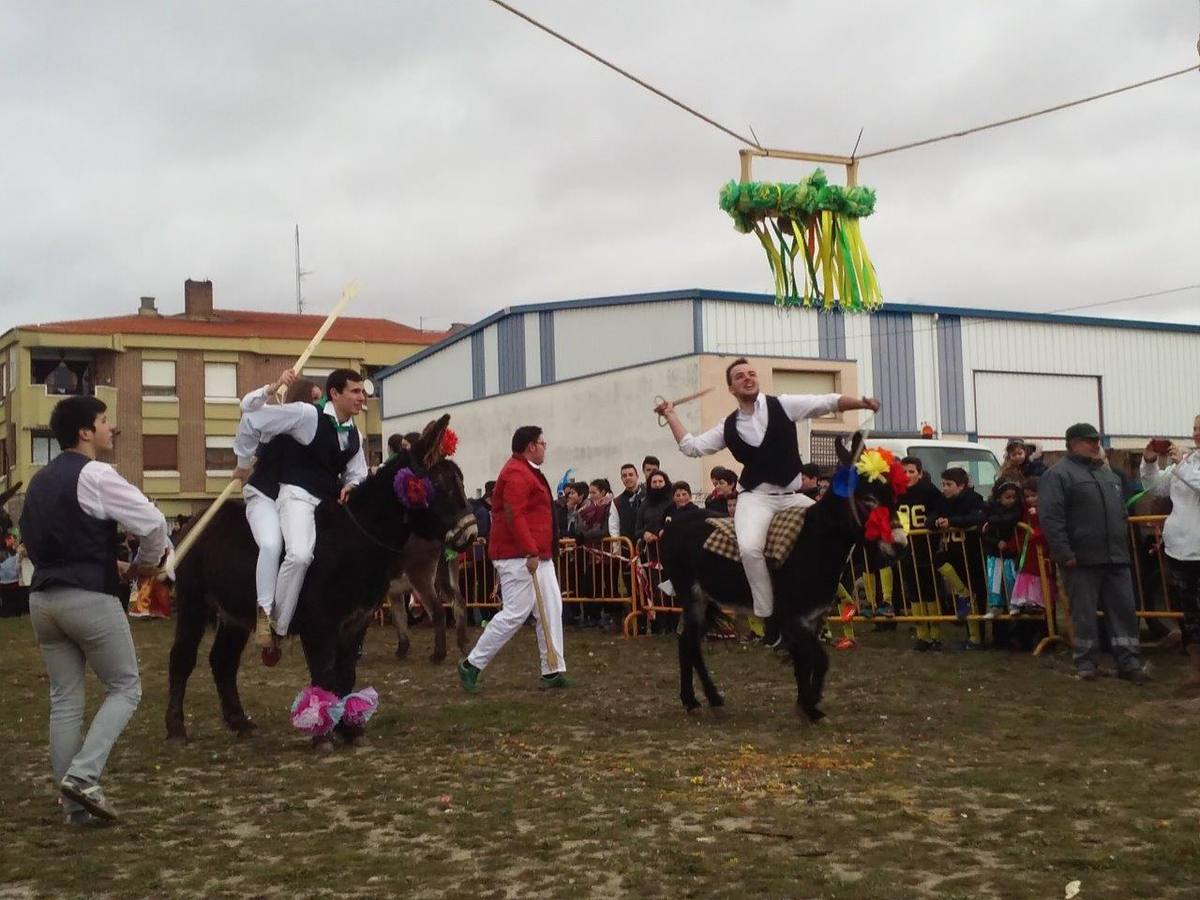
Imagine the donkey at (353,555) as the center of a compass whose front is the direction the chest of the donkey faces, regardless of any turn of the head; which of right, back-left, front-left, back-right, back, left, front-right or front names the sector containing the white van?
front-left

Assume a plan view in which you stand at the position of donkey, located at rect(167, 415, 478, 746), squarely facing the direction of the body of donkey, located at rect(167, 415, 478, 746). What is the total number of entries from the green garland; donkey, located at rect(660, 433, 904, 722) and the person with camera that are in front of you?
3

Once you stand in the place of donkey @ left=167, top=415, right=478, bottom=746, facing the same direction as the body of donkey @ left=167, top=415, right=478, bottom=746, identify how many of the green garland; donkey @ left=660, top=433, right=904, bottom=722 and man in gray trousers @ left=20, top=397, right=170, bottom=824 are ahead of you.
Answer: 2

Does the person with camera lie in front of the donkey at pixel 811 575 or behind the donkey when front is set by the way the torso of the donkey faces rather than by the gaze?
in front

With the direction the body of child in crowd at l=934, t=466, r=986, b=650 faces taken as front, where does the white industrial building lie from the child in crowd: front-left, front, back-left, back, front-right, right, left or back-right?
back-right

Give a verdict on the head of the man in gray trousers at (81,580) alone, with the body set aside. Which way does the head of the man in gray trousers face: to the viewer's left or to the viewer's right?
to the viewer's right

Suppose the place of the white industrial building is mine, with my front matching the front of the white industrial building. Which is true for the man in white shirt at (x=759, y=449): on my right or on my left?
on my right

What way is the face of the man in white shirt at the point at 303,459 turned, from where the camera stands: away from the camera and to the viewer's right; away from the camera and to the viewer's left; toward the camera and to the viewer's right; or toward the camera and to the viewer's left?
toward the camera and to the viewer's right

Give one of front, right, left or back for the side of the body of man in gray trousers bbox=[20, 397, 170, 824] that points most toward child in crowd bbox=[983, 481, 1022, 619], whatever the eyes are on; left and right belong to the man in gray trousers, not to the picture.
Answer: front
